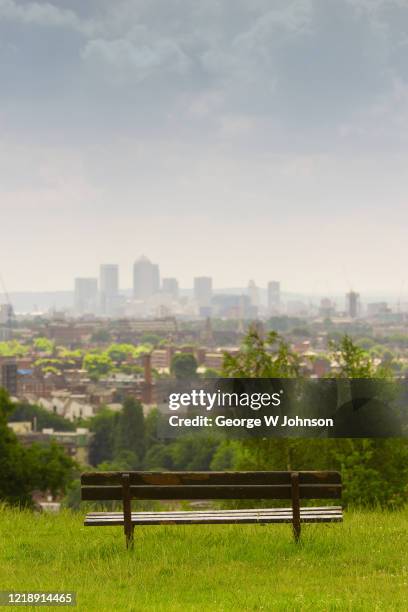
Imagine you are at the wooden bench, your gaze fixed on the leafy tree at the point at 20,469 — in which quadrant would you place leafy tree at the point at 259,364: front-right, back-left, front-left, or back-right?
front-right

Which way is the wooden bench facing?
away from the camera

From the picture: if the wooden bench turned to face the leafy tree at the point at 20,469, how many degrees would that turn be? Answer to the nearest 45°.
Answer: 0° — it already faces it

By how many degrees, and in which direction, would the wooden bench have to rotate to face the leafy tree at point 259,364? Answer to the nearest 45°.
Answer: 0° — it already faces it

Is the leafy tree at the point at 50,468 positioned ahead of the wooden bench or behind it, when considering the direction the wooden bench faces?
ahead
